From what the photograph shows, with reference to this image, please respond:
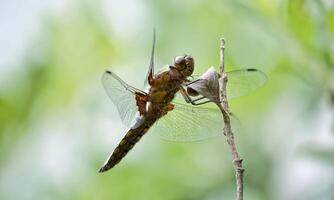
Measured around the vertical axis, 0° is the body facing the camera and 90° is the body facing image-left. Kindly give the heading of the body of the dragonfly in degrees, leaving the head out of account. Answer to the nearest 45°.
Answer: approximately 270°
